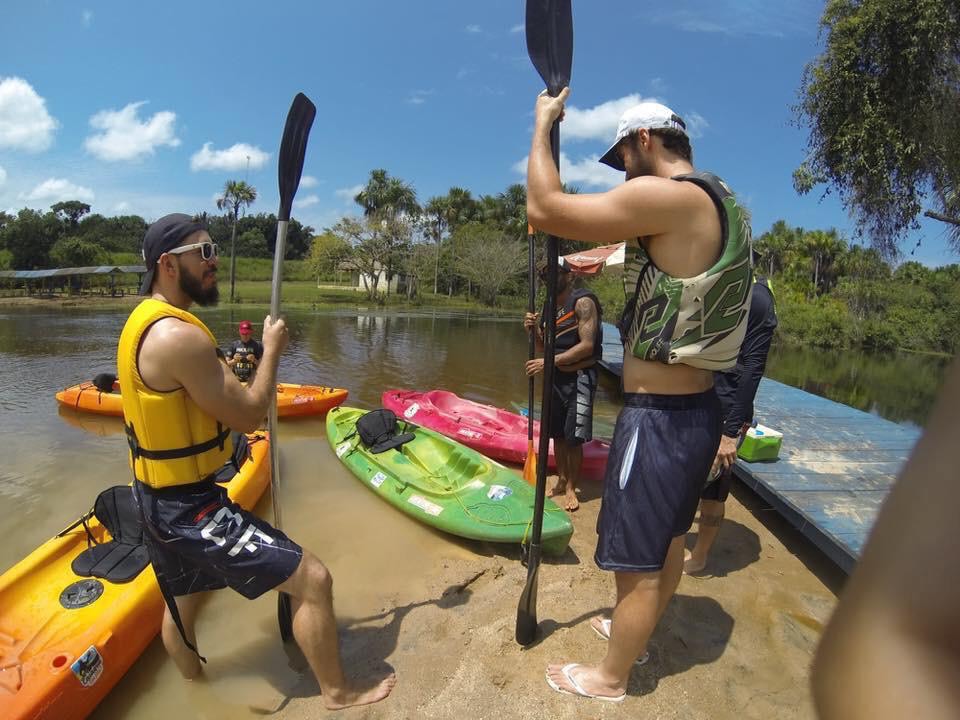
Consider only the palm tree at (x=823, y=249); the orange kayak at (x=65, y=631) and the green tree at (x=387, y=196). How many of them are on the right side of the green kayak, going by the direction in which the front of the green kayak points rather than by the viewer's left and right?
1

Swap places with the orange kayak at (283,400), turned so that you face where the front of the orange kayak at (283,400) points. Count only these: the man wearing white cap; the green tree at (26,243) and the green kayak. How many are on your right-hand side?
2

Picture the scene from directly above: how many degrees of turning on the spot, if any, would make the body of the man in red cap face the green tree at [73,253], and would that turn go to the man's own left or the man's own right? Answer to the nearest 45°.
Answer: approximately 180°

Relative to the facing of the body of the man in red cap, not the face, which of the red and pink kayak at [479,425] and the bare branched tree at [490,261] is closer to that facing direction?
the red and pink kayak

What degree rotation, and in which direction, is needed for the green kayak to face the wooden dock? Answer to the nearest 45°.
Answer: approximately 45° to its left

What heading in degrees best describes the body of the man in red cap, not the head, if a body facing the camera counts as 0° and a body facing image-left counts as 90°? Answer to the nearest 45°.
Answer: approximately 0°

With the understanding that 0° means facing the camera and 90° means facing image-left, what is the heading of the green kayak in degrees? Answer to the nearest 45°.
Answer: approximately 315°

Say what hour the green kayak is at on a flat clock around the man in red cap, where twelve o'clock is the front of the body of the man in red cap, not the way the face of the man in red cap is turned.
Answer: The green kayak is roughly at 11 o'clock from the man in red cap.

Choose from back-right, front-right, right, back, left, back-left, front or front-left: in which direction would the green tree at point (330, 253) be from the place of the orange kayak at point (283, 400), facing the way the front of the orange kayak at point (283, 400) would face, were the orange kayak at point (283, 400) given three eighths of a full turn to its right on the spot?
back-right

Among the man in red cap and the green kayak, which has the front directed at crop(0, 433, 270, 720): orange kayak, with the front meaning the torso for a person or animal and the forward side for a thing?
the man in red cap

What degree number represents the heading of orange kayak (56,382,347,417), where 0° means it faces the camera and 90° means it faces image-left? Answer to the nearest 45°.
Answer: approximately 270°

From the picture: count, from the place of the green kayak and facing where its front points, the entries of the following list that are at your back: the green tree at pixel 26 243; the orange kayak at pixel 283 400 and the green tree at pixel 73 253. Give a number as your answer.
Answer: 3

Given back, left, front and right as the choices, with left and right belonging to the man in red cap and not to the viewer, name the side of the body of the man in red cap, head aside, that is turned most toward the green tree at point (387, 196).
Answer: back

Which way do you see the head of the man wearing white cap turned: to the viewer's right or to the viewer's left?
to the viewer's left
